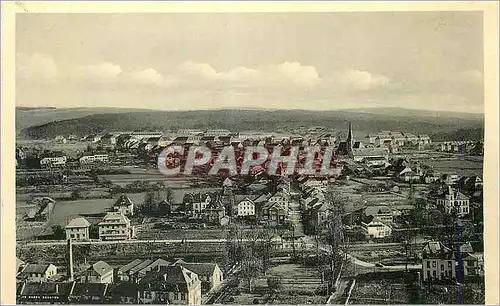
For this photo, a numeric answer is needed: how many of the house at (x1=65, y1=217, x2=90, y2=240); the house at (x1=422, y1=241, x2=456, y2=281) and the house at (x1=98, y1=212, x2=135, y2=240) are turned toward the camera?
3

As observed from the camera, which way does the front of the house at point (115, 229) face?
facing the viewer

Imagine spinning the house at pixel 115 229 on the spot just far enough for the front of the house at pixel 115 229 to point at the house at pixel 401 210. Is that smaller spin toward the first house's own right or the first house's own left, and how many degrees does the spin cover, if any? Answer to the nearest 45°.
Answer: approximately 90° to the first house's own left

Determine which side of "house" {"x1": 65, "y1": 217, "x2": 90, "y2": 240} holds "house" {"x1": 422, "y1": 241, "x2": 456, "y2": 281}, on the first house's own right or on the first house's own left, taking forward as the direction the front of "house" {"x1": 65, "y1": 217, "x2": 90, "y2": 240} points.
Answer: on the first house's own left

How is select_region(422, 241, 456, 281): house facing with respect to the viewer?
toward the camera
